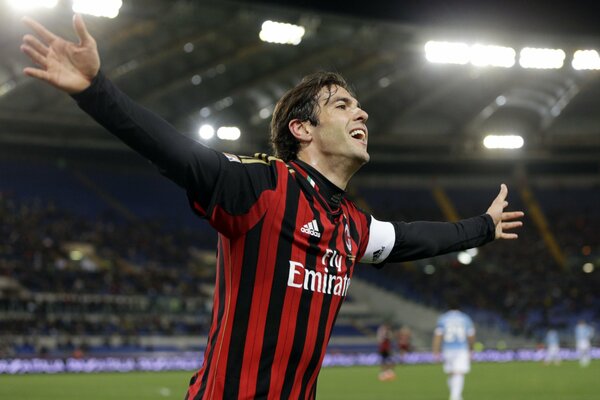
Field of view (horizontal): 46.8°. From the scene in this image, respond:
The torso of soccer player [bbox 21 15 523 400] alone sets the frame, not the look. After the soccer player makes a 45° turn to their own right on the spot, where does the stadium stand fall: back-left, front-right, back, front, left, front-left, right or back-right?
back

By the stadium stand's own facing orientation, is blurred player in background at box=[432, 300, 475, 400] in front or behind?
in front

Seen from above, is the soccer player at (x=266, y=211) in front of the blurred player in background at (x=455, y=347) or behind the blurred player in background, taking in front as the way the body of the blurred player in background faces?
behind

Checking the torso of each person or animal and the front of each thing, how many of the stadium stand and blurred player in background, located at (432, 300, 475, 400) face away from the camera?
1

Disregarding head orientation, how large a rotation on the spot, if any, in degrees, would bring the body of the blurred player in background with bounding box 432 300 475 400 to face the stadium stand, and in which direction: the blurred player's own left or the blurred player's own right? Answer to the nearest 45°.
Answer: approximately 45° to the blurred player's own left

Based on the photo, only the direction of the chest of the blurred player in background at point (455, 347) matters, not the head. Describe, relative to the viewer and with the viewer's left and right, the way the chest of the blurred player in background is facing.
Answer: facing away from the viewer

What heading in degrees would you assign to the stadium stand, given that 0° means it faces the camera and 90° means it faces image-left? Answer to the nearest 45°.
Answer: approximately 0°

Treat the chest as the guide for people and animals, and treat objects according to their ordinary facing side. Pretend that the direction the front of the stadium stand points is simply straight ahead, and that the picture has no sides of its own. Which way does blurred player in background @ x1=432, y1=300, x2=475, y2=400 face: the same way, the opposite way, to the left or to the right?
the opposite way
